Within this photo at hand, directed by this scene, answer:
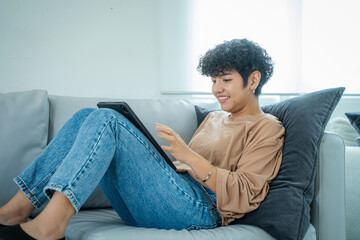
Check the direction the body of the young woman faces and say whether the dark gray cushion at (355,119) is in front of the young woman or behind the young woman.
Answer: behind

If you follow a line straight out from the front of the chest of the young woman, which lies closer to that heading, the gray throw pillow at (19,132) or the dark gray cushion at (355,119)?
the gray throw pillow

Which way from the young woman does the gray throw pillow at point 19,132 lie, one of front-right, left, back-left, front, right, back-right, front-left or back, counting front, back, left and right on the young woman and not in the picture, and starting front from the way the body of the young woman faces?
front-right

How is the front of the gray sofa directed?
toward the camera

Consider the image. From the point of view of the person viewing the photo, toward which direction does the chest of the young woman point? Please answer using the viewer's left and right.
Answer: facing to the left of the viewer

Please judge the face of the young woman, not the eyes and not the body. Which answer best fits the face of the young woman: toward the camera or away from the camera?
toward the camera
